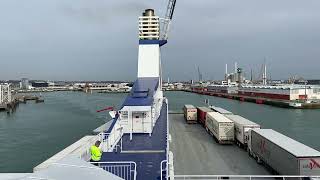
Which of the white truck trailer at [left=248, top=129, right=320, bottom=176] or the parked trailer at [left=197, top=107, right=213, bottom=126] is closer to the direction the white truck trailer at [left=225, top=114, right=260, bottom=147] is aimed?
the parked trailer

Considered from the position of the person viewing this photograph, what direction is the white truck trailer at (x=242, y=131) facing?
facing away from the viewer and to the left of the viewer

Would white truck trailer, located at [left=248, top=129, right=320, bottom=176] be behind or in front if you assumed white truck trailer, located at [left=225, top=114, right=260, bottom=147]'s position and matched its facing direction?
behind
